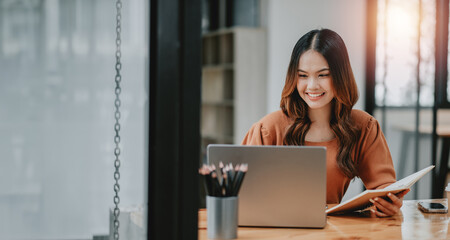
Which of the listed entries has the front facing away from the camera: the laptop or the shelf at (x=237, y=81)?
the laptop

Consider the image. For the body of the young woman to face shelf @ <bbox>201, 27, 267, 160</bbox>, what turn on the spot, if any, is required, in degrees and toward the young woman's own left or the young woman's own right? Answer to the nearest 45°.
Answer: approximately 180°

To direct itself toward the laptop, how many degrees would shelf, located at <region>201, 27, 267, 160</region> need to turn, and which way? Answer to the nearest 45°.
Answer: approximately 45° to its left

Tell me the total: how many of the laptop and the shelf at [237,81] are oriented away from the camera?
1

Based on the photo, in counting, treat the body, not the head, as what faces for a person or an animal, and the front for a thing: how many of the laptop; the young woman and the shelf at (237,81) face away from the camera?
1

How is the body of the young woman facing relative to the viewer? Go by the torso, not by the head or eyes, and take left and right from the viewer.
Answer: facing the viewer

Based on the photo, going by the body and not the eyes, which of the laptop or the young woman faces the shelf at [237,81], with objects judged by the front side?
the laptop

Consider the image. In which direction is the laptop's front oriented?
away from the camera

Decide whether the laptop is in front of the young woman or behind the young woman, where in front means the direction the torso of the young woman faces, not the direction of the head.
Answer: in front

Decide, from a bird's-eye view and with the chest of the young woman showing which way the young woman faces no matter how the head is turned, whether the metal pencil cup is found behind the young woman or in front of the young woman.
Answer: in front

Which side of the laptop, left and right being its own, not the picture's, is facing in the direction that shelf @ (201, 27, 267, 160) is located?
front

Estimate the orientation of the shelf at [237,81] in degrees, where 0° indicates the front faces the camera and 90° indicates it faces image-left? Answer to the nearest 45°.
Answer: approximately 45°

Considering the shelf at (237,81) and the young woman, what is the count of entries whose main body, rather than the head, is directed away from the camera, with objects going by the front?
0

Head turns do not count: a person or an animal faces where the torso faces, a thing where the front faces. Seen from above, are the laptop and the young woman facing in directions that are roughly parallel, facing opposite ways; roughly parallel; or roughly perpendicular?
roughly parallel, facing opposite ways

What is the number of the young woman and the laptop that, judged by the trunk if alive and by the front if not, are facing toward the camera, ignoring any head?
1

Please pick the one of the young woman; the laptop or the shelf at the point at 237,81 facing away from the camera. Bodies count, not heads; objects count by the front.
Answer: the laptop
